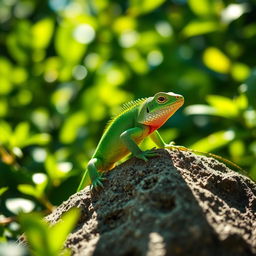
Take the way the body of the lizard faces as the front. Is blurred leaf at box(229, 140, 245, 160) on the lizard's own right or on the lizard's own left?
on the lizard's own left

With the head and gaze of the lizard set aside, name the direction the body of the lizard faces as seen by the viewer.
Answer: to the viewer's right

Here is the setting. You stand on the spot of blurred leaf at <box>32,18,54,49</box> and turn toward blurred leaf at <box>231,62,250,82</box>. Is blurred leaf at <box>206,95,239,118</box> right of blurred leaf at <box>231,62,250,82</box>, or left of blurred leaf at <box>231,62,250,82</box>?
right

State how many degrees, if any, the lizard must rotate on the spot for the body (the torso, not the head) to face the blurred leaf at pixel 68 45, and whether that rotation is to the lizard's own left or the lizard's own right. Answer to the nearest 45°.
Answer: approximately 90° to the lizard's own left

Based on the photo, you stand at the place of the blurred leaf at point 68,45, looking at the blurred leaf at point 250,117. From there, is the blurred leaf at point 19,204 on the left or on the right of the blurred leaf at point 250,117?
right

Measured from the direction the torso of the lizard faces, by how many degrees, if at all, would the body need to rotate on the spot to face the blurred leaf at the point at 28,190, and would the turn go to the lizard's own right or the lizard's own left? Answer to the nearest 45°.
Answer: approximately 180°

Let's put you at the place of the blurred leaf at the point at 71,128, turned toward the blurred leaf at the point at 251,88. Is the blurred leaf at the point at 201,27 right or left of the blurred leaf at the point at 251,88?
left

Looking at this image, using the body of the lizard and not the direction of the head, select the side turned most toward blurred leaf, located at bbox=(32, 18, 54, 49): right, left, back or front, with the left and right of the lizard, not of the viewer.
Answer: left

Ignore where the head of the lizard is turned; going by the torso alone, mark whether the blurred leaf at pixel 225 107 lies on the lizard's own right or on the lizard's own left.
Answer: on the lizard's own left

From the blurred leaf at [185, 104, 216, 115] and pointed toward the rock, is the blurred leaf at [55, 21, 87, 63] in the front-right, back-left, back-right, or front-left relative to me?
back-right
